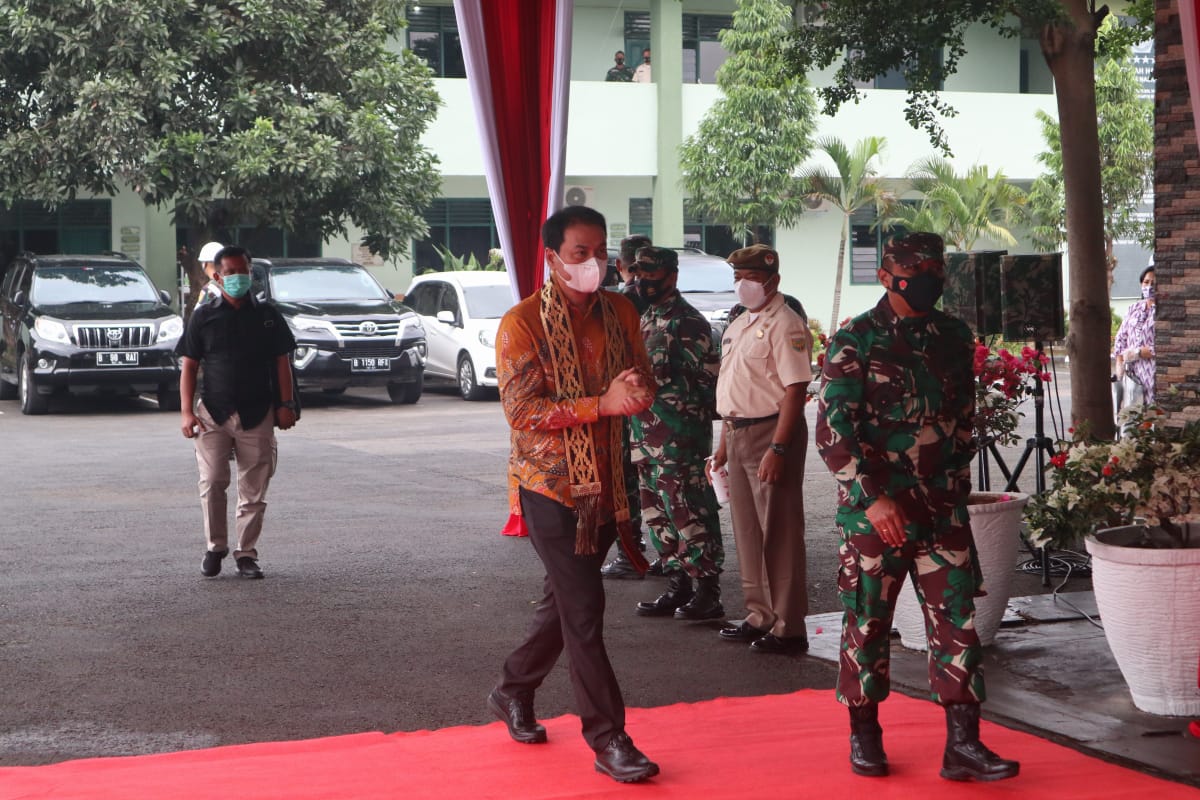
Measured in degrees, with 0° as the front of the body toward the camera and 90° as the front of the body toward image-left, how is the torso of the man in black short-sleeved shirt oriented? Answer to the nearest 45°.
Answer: approximately 0°

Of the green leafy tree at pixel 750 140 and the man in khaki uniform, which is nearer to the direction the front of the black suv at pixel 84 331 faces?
the man in khaki uniform

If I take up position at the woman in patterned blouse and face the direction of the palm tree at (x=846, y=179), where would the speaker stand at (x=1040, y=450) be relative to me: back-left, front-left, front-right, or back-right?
back-left

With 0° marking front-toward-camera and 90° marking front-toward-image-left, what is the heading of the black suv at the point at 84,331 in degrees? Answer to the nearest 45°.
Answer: approximately 315°

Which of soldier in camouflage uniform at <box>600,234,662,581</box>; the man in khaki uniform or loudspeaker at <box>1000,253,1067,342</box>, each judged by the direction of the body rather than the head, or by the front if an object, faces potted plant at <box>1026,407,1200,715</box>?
the loudspeaker

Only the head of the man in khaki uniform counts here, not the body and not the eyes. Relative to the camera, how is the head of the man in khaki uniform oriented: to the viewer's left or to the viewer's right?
to the viewer's left

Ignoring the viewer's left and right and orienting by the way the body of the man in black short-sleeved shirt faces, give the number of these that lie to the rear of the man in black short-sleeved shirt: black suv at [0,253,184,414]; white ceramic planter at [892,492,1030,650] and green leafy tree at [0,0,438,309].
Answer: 2

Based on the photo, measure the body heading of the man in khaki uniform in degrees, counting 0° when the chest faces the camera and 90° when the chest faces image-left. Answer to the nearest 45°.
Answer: approximately 45°
